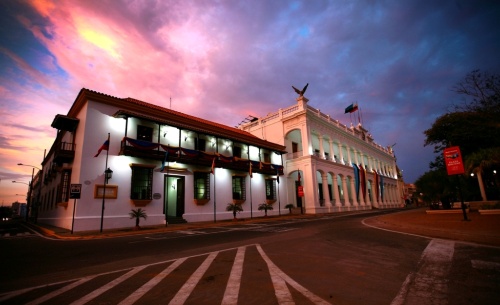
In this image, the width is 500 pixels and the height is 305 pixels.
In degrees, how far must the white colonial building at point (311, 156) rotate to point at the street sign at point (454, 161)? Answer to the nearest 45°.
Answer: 0° — it already faces it

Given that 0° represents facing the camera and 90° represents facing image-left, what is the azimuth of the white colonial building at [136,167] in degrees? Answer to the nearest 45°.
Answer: approximately 315°

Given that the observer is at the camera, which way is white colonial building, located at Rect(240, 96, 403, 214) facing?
facing the viewer and to the right of the viewer

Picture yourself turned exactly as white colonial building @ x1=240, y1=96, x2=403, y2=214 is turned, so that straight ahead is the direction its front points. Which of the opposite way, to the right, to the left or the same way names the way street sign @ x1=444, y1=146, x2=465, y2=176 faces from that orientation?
to the right

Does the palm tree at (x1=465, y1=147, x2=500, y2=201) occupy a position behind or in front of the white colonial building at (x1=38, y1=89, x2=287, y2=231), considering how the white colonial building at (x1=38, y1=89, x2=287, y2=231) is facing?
in front

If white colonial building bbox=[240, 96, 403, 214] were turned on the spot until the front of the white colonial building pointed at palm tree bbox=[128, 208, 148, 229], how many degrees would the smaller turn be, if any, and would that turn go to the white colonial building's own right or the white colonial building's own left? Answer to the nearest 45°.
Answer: approximately 90° to the white colonial building's own right

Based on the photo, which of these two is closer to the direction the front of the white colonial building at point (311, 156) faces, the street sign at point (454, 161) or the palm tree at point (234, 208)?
the street sign

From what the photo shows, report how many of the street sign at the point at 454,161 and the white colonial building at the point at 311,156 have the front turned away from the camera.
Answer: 0

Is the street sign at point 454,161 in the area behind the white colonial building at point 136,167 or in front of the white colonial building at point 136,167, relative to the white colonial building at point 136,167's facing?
in front

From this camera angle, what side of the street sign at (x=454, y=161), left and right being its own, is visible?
front

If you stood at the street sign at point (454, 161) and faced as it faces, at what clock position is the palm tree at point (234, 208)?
The palm tree is roughly at 3 o'clock from the street sign.

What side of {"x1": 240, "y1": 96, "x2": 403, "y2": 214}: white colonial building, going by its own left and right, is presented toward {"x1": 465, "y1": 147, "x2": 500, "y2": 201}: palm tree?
front

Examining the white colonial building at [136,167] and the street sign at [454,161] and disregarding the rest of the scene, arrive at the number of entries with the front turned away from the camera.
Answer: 0
